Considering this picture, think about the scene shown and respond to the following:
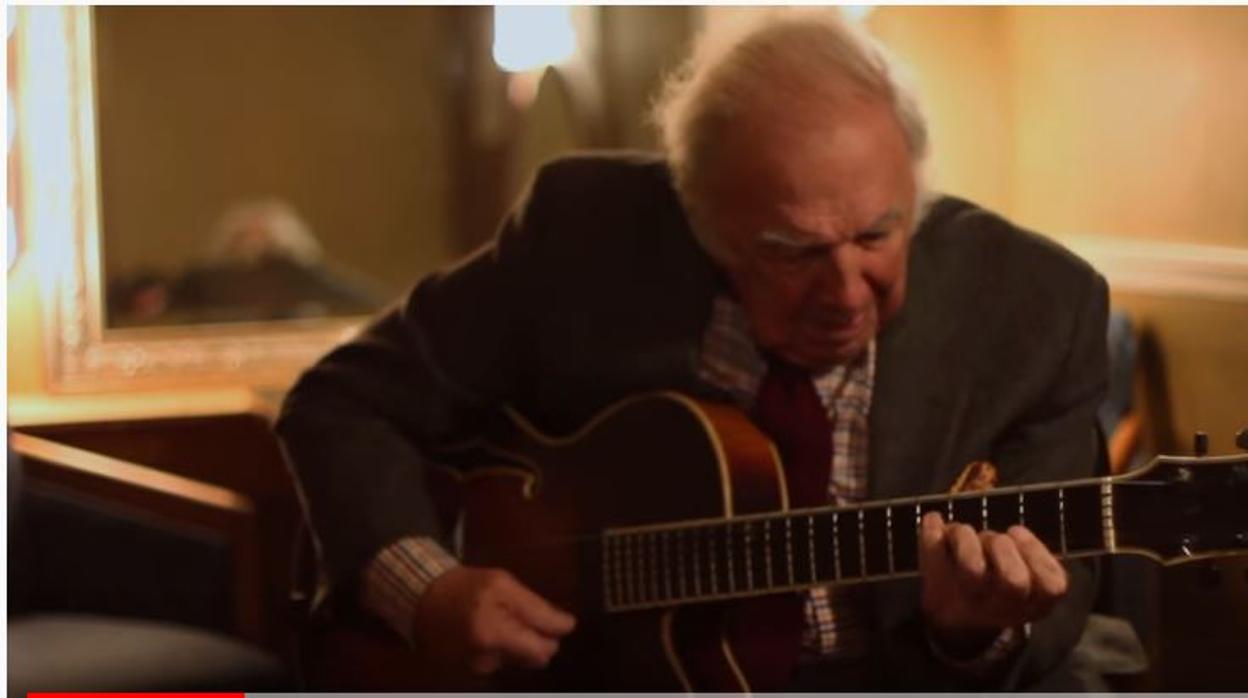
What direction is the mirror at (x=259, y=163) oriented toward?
toward the camera

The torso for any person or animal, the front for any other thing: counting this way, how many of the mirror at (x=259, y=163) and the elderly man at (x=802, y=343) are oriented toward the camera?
2

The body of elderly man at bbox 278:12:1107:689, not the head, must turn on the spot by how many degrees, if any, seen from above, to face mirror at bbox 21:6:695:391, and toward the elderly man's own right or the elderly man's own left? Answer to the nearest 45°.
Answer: approximately 135° to the elderly man's own right

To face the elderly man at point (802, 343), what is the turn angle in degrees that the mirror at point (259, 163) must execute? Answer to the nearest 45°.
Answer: approximately 45° to its left

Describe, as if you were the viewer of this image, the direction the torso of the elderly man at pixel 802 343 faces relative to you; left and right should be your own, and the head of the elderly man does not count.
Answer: facing the viewer
